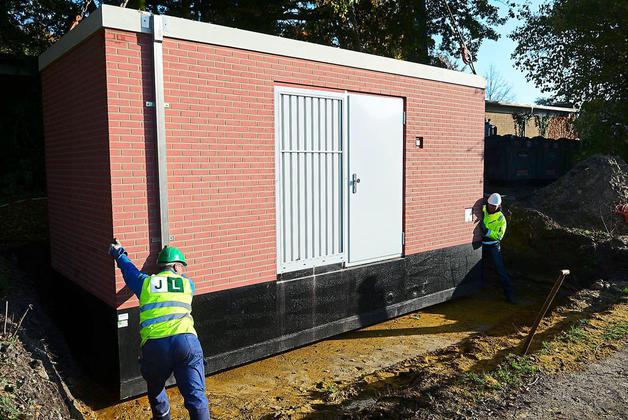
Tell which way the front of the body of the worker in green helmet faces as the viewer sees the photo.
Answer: away from the camera

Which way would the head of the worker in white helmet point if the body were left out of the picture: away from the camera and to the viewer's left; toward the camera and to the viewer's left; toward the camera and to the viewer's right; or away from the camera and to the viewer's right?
toward the camera and to the viewer's left

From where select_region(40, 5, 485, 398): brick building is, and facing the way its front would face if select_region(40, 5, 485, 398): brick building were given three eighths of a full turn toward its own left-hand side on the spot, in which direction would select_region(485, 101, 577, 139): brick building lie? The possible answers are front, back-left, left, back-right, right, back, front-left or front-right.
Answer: front-right

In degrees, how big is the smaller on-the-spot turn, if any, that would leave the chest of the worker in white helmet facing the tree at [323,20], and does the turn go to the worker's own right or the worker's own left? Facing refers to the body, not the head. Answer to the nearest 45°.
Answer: approximately 90° to the worker's own right

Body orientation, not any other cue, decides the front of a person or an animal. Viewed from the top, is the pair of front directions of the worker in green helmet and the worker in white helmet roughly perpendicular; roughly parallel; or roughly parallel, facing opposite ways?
roughly perpendicular

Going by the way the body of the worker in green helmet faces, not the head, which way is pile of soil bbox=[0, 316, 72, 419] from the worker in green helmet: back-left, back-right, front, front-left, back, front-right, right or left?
left

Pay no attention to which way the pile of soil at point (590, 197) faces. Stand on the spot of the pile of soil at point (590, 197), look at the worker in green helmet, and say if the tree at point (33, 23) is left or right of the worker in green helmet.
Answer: right

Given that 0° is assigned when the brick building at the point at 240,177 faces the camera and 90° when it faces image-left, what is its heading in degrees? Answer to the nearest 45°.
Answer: approximately 315°

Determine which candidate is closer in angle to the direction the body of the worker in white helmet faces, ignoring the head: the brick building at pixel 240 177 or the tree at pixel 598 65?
the brick building

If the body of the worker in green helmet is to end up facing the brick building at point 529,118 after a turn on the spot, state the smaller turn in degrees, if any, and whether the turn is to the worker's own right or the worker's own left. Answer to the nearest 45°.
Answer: approximately 45° to the worker's own right

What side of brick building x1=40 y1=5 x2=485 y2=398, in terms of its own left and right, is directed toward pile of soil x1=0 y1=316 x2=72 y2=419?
right

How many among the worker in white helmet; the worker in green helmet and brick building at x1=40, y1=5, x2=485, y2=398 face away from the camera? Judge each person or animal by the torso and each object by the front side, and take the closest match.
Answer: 1

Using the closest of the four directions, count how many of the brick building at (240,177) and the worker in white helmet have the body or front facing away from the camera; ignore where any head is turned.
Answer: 0

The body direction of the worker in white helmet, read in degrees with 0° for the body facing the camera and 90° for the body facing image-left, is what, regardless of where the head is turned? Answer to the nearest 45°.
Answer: approximately 45°

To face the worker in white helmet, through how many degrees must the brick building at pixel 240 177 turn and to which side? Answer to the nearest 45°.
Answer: approximately 90° to its left

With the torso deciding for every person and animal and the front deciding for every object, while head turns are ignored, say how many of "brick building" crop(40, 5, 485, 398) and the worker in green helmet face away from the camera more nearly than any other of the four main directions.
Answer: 1

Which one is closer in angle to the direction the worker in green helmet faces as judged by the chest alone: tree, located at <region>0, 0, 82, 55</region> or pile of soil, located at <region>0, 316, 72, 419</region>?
the tree
